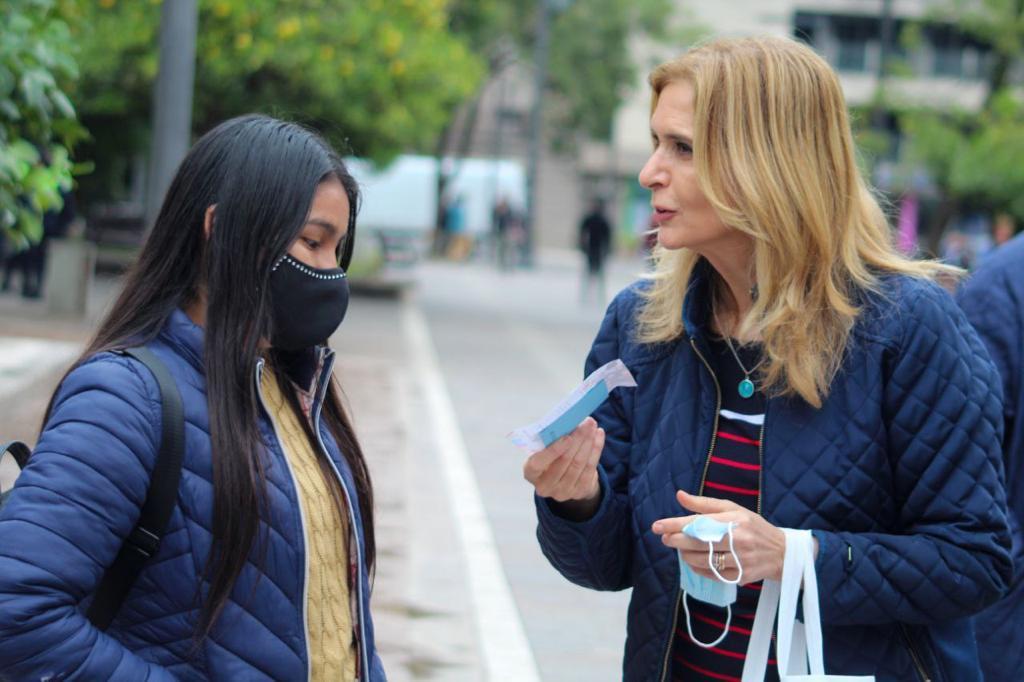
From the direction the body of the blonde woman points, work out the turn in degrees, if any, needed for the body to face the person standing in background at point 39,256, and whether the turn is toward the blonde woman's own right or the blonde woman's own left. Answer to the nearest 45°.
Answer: approximately 90° to the blonde woman's own right

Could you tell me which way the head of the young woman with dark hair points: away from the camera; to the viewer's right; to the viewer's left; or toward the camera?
to the viewer's right

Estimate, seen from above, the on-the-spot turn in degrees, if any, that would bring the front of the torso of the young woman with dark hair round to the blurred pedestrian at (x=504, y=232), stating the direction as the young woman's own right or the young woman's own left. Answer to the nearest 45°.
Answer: approximately 135° to the young woman's own left

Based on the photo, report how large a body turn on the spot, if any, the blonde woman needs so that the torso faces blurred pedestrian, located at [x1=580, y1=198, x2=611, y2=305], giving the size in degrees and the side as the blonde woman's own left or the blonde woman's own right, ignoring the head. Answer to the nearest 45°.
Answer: approximately 135° to the blonde woman's own right

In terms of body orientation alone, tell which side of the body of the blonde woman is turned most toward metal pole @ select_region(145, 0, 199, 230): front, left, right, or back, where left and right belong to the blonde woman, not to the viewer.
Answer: right

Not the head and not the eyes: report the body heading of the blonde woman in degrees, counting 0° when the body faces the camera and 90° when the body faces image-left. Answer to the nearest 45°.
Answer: approximately 45°

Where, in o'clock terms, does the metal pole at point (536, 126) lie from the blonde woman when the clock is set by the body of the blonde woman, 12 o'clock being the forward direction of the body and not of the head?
The metal pole is roughly at 4 o'clock from the blonde woman.

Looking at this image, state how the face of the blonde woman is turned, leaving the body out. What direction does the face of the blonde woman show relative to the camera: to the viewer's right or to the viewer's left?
to the viewer's left
